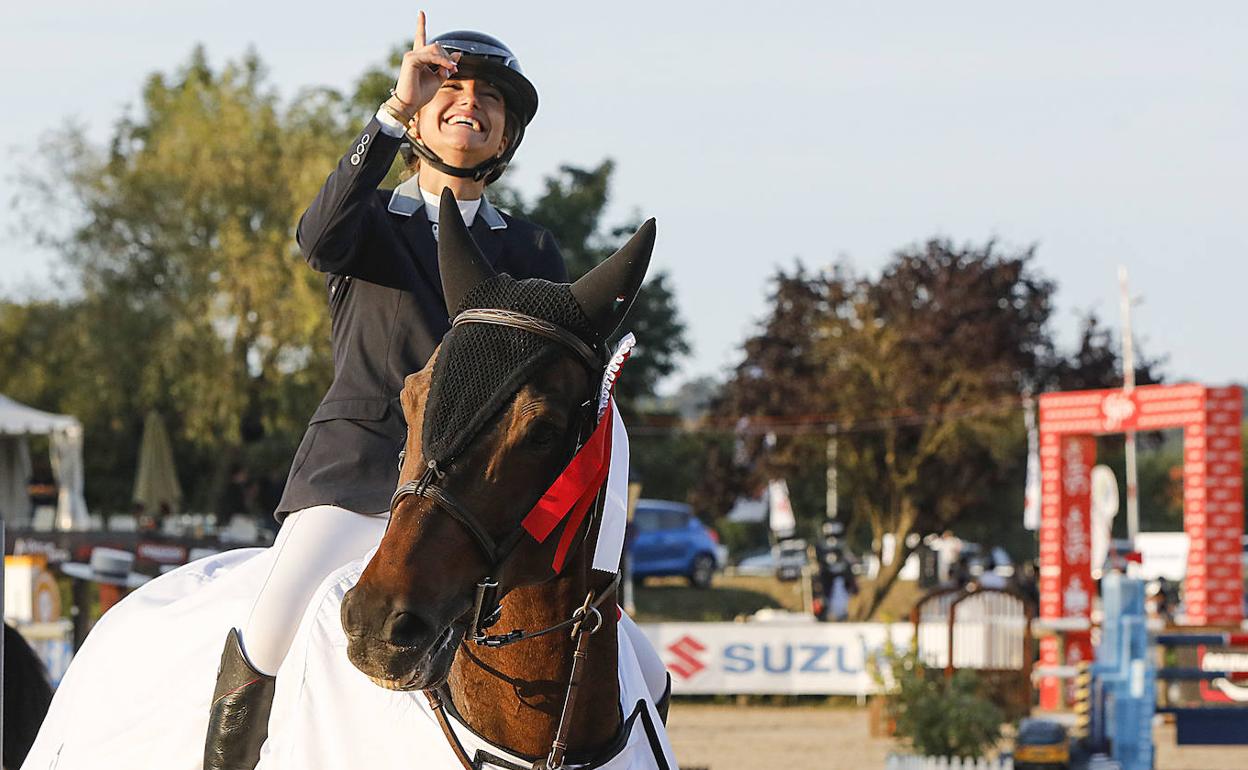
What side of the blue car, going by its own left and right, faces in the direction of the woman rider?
left

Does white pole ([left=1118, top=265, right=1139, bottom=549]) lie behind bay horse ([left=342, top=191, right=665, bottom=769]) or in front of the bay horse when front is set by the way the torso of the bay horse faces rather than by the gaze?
behind

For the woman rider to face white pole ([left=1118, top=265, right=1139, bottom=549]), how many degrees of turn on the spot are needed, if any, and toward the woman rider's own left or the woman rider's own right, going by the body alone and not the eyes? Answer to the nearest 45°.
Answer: approximately 135° to the woman rider's own left

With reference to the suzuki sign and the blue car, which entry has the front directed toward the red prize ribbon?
the suzuki sign

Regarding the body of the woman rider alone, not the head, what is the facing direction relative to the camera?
toward the camera

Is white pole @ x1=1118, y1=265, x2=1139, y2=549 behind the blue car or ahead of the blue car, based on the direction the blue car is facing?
behind

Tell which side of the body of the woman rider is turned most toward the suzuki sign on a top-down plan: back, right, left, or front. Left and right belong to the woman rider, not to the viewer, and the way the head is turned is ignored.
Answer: back

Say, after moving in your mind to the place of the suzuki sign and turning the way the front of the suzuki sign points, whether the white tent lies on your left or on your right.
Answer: on your right

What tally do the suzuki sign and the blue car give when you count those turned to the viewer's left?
1

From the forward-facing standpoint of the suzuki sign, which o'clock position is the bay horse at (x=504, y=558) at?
The bay horse is roughly at 12 o'clock from the suzuki sign.

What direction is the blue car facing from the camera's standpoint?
to the viewer's left

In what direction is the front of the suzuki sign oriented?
toward the camera
